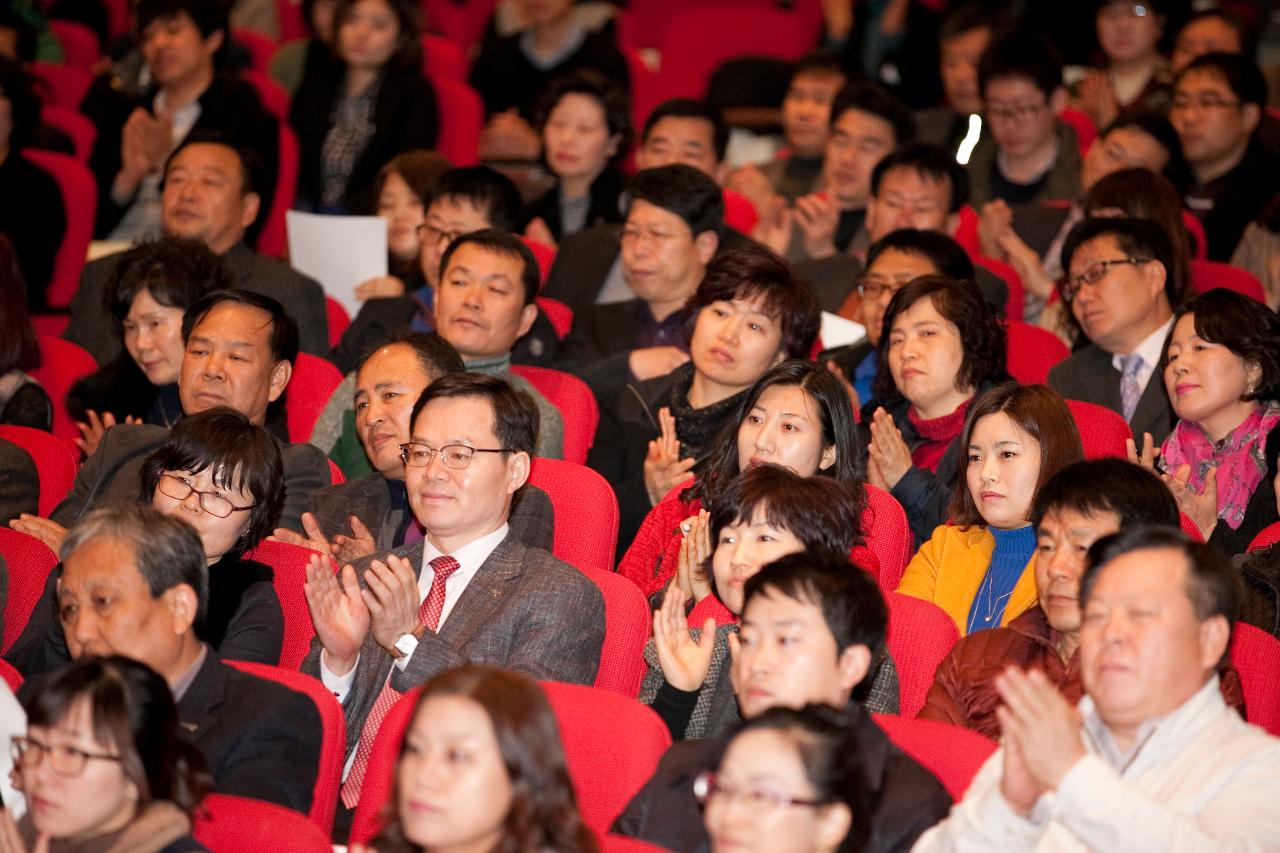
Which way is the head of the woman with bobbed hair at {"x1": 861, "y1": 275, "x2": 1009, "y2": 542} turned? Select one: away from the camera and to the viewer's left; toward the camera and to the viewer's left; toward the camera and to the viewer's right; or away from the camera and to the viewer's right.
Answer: toward the camera and to the viewer's left

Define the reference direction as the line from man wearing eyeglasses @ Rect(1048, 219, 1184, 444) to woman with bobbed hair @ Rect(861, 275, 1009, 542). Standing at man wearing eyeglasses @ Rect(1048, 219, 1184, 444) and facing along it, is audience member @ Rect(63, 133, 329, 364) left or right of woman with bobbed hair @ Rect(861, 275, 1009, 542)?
right

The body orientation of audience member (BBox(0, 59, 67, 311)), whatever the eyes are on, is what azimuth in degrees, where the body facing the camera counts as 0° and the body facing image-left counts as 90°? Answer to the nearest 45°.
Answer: approximately 45°

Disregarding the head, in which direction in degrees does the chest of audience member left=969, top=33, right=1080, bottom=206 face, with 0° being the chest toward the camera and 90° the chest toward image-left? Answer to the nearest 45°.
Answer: approximately 45°

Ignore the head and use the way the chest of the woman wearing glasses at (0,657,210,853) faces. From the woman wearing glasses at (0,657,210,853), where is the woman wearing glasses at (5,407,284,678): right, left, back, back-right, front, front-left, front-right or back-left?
back-right

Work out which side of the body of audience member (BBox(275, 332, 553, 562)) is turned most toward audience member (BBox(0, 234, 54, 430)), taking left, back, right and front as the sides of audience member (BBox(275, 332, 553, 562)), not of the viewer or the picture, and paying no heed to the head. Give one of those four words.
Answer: right

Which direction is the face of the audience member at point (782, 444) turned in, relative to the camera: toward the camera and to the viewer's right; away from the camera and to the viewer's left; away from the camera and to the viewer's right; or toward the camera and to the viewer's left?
toward the camera and to the viewer's left

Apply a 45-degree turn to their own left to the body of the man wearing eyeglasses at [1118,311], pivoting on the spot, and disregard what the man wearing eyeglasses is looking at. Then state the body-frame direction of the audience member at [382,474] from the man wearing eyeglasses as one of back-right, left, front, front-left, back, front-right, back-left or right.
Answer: front-right
